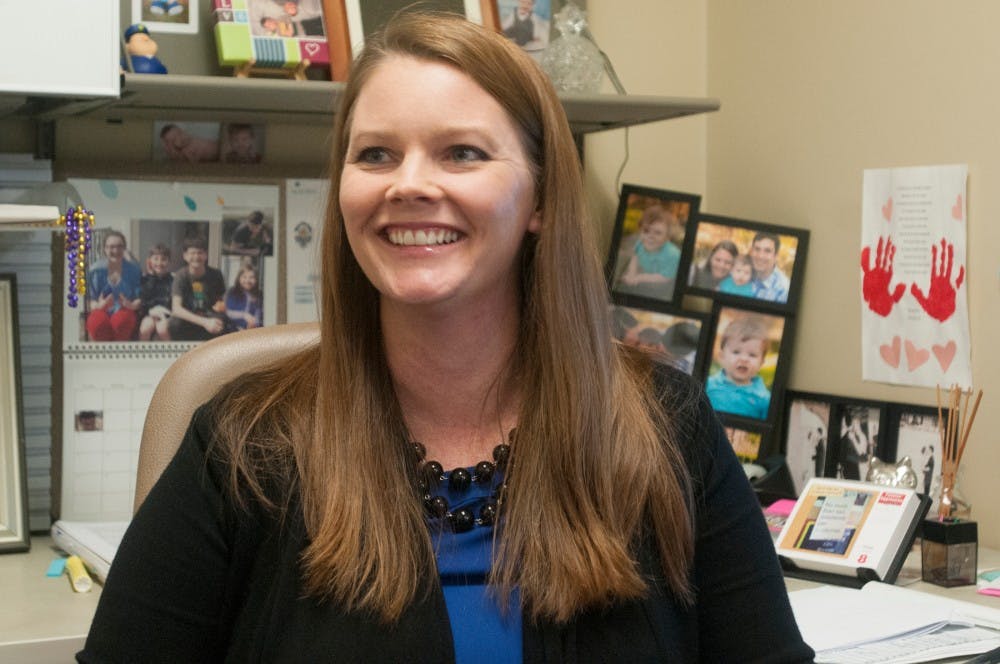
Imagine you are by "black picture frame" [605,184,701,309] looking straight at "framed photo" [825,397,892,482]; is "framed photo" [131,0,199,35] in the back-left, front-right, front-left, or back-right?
back-right

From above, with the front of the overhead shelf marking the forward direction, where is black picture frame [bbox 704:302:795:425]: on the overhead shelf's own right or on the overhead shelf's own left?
on the overhead shelf's own left

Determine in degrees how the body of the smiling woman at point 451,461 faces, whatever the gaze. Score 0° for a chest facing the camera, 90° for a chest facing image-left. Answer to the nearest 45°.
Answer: approximately 0°

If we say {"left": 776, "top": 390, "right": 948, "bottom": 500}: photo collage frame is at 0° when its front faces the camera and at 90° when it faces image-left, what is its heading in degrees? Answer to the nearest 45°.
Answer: approximately 0°
